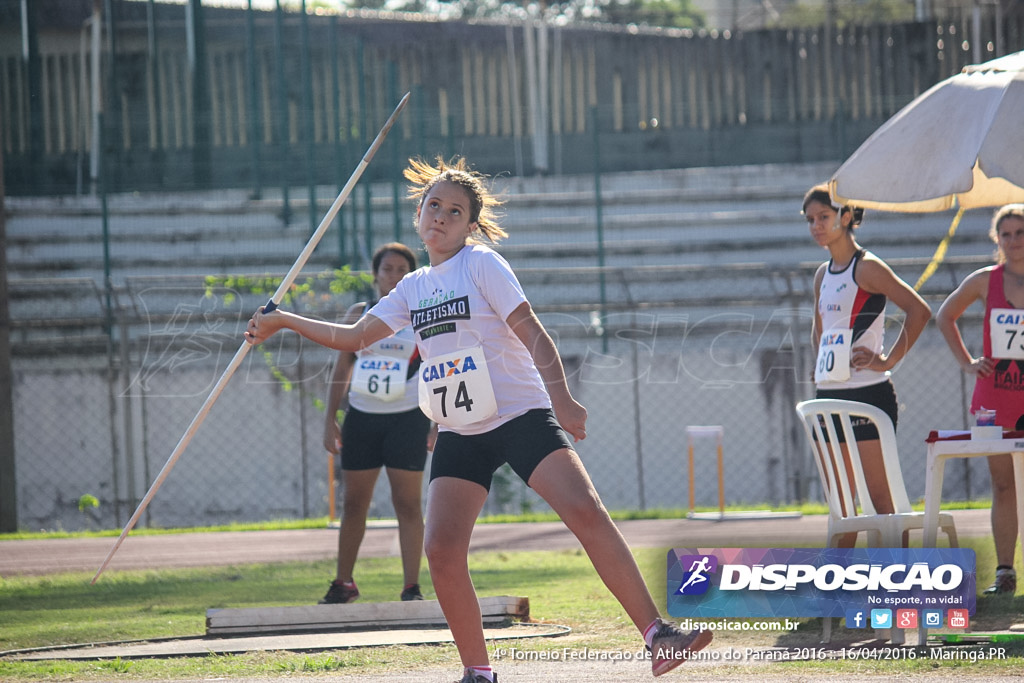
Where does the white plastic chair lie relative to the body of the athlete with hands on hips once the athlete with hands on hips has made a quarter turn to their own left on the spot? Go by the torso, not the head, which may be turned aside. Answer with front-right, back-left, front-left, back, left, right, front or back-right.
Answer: front-right

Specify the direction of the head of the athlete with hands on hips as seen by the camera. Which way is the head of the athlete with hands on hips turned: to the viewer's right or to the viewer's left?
to the viewer's left

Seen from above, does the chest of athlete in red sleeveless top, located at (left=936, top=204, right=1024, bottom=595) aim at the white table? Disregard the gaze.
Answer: yes

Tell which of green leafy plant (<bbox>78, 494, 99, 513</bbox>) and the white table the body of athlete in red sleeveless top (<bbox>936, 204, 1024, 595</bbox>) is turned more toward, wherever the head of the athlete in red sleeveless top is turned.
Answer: the white table

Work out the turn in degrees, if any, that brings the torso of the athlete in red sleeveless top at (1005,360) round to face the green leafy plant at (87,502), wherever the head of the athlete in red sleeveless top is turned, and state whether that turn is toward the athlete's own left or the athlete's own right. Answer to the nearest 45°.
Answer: approximately 135° to the athlete's own right

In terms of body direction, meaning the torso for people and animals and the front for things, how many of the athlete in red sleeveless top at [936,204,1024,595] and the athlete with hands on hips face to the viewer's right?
0

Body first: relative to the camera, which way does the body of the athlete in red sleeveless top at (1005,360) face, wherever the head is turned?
toward the camera

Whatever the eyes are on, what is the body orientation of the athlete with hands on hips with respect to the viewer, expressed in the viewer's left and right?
facing the viewer and to the left of the viewer

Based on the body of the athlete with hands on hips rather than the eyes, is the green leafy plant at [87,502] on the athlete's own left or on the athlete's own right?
on the athlete's own right
